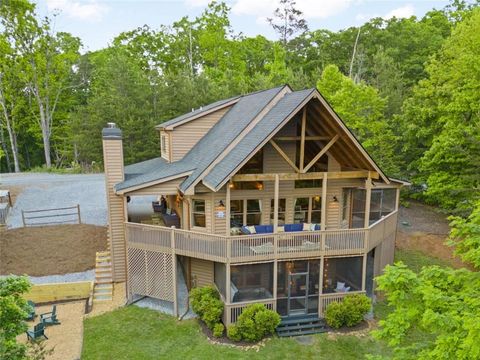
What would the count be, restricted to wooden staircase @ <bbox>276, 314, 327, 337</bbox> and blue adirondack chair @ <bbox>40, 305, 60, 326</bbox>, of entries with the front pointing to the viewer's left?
1

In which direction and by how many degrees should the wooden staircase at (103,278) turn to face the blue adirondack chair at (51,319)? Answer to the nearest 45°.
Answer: approximately 45° to its right

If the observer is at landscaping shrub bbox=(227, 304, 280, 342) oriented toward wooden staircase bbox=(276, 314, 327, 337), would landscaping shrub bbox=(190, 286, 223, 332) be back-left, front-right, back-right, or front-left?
back-left

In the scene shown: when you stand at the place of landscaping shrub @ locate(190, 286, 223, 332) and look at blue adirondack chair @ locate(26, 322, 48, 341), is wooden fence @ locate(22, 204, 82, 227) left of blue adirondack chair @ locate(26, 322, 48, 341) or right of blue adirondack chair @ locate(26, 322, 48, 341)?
right

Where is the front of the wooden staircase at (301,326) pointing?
toward the camera

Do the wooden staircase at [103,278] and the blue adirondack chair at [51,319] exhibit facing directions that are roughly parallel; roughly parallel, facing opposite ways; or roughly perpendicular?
roughly perpendicular

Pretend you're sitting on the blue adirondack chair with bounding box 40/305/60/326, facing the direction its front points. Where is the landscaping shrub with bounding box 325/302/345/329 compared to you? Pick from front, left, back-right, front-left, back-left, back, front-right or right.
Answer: back-left

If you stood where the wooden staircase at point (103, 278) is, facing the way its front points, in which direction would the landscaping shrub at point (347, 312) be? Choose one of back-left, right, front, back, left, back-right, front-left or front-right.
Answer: front-left

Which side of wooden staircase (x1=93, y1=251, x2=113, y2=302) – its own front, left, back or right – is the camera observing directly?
front

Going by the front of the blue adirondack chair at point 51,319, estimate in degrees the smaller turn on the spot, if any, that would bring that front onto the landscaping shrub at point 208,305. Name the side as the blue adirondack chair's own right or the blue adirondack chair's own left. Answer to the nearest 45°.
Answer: approximately 135° to the blue adirondack chair's own left

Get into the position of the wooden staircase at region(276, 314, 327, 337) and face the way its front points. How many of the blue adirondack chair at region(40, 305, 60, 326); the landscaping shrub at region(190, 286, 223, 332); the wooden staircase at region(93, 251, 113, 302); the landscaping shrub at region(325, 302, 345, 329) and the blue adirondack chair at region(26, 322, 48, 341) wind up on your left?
1

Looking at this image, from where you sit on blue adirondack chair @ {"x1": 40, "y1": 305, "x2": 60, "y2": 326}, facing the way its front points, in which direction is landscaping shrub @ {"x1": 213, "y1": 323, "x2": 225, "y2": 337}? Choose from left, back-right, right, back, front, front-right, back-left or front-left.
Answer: back-left

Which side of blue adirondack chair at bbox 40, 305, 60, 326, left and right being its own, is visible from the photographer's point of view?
left

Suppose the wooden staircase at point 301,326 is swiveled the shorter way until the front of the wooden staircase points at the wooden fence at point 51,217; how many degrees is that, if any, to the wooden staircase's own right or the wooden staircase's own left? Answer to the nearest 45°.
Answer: approximately 90° to the wooden staircase's own right

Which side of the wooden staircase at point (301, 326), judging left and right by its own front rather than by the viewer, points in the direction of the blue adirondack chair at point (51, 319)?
right
